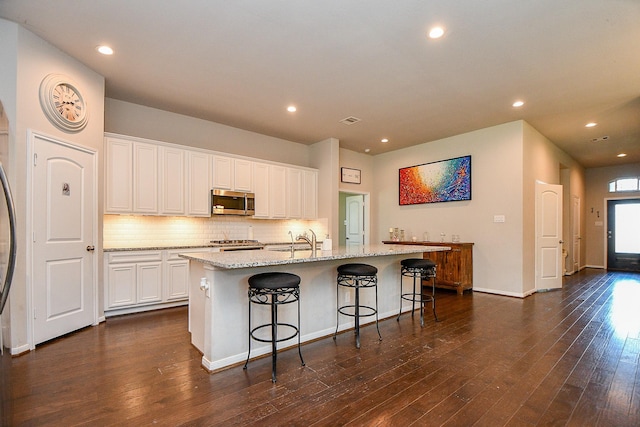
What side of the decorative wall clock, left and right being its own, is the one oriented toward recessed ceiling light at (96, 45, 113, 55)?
front

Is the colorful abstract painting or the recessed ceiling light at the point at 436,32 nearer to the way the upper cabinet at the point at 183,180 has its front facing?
the recessed ceiling light

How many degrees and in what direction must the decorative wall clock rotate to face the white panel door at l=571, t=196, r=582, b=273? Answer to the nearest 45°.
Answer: approximately 45° to its left

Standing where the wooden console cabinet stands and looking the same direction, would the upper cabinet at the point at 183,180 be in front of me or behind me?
in front

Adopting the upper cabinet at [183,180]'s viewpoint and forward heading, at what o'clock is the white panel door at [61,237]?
The white panel door is roughly at 3 o'clock from the upper cabinet.

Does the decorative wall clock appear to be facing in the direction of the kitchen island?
yes

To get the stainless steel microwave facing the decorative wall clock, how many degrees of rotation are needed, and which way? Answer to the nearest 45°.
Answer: approximately 90° to its right

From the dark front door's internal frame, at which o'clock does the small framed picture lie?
The small framed picture is roughly at 1 o'clock from the dark front door.

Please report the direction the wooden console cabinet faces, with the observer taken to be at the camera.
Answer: facing the viewer and to the left of the viewer

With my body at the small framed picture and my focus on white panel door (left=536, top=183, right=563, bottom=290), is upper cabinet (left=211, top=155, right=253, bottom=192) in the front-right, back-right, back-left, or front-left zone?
back-right

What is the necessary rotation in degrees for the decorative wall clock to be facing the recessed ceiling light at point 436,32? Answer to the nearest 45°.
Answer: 0° — it already faces it

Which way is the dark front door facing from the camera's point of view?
toward the camera

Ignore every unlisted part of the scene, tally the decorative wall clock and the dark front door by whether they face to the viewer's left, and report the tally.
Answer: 0
